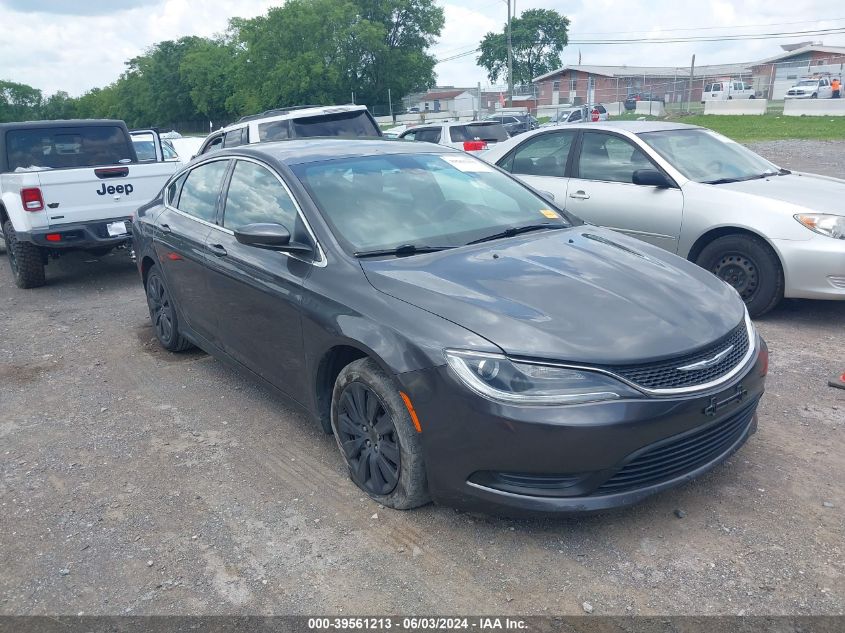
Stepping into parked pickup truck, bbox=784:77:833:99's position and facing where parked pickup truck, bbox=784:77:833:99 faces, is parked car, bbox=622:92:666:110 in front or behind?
in front

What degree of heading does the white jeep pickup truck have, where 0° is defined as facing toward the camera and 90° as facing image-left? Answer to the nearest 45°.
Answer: approximately 135°

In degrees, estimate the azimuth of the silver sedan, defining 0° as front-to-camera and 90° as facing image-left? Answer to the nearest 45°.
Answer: approximately 315°

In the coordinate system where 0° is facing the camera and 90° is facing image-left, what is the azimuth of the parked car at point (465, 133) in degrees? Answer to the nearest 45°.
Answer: approximately 135°

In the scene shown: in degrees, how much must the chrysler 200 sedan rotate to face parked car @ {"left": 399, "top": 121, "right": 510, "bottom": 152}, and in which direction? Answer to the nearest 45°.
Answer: approximately 135° to its left

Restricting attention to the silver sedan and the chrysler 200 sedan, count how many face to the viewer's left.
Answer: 0

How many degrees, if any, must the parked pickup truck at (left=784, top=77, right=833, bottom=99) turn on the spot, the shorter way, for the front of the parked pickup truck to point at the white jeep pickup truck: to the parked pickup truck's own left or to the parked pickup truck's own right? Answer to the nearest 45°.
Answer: approximately 45° to the parked pickup truck's own left

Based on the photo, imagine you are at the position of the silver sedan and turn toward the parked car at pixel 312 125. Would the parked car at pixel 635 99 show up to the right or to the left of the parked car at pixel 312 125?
right

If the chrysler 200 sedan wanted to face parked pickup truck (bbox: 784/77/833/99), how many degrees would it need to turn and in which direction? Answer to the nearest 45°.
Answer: approximately 90° to its left

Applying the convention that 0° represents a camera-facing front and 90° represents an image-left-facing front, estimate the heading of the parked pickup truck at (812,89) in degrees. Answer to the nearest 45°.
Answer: approximately 45°

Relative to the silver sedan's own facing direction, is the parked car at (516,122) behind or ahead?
behind
